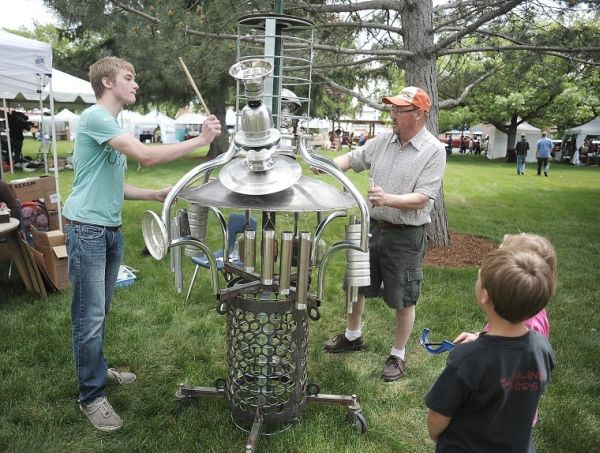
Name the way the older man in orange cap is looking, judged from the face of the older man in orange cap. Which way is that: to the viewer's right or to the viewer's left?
to the viewer's left

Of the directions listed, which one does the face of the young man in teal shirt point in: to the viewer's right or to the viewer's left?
to the viewer's right

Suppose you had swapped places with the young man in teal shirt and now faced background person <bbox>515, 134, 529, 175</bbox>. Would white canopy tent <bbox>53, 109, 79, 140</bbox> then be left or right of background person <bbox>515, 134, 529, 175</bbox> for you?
left

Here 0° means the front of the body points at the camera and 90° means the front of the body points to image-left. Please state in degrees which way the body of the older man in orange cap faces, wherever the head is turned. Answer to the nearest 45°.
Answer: approximately 45°

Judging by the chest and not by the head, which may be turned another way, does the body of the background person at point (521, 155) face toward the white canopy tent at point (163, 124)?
no

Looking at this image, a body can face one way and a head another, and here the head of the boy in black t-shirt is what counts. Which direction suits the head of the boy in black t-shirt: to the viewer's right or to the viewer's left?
to the viewer's left

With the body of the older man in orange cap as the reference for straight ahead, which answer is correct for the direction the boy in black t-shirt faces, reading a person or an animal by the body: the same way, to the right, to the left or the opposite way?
to the right

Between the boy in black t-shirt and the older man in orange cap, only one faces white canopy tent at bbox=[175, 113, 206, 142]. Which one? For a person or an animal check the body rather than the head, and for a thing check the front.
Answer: the boy in black t-shirt

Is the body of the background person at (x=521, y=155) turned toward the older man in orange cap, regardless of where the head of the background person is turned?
no

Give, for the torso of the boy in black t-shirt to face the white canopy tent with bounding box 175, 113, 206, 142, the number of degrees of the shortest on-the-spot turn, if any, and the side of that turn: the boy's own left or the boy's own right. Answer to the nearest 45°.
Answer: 0° — they already face it

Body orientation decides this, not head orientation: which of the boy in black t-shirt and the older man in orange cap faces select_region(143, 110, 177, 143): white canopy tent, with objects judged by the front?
the boy in black t-shirt

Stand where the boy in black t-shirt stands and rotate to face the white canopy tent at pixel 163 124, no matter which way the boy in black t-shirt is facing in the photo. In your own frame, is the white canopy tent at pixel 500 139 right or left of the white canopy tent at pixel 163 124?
right

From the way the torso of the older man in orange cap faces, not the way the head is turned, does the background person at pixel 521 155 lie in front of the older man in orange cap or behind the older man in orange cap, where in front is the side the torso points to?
behind
